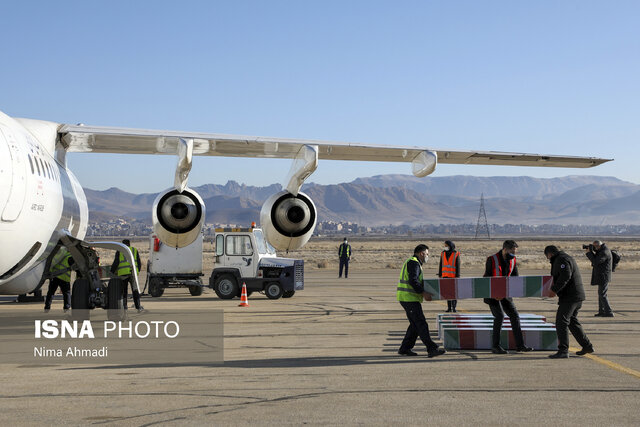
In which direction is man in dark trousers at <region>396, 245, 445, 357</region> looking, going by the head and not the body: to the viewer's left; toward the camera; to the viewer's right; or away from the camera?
to the viewer's right

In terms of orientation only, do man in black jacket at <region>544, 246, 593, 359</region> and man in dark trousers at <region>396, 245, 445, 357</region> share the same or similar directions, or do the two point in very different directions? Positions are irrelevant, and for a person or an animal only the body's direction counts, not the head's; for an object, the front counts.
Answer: very different directions

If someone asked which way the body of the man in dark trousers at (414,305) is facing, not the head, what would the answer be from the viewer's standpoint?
to the viewer's right

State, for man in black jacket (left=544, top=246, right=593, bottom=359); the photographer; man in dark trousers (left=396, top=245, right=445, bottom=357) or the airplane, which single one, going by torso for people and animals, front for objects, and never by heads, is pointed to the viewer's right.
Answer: the man in dark trousers

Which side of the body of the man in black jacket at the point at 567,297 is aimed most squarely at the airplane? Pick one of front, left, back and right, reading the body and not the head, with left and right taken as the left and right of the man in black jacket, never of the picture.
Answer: front

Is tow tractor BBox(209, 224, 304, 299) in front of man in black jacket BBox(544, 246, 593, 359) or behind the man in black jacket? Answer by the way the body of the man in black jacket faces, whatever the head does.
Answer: in front

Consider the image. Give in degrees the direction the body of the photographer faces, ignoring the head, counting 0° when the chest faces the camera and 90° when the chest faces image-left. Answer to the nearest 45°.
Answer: approximately 90°

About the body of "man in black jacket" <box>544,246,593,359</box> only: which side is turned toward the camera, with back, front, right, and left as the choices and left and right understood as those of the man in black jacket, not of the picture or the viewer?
left

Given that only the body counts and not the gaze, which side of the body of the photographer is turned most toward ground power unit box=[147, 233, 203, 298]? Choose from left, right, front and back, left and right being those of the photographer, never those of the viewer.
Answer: front

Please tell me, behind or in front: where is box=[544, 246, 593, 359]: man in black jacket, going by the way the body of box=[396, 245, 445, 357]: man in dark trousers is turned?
in front

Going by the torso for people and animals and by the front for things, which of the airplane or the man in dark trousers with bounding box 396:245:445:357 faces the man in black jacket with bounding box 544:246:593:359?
the man in dark trousers
